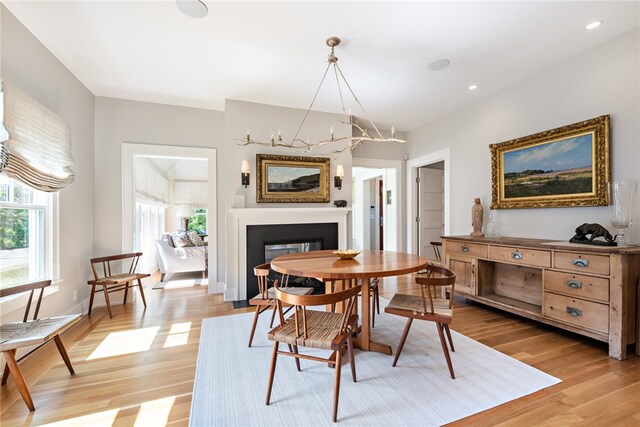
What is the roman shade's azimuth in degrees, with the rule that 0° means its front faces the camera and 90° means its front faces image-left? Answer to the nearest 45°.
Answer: approximately 315°

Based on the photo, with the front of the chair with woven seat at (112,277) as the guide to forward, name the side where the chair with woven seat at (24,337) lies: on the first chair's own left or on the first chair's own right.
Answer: on the first chair's own right

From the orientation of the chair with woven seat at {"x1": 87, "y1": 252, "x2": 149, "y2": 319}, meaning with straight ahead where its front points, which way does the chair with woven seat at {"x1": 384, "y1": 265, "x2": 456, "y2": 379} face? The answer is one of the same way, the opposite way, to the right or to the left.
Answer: the opposite way

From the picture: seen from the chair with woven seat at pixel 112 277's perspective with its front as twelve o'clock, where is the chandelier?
The chandelier is roughly at 12 o'clock from the chair with woven seat.

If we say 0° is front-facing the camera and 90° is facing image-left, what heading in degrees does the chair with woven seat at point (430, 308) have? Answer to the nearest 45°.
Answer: approximately 90°

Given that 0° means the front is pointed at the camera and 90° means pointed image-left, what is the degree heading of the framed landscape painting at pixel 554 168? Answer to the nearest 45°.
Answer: approximately 45°

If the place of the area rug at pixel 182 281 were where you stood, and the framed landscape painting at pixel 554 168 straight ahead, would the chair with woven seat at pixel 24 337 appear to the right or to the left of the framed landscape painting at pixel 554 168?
right

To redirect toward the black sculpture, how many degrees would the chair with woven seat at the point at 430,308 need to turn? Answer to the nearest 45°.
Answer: approximately 135° to its right

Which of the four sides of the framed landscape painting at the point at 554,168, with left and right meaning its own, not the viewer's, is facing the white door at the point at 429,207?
right

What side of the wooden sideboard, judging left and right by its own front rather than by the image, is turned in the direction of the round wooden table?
front

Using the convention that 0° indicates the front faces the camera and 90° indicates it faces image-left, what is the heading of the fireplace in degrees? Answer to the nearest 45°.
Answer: approximately 0°
